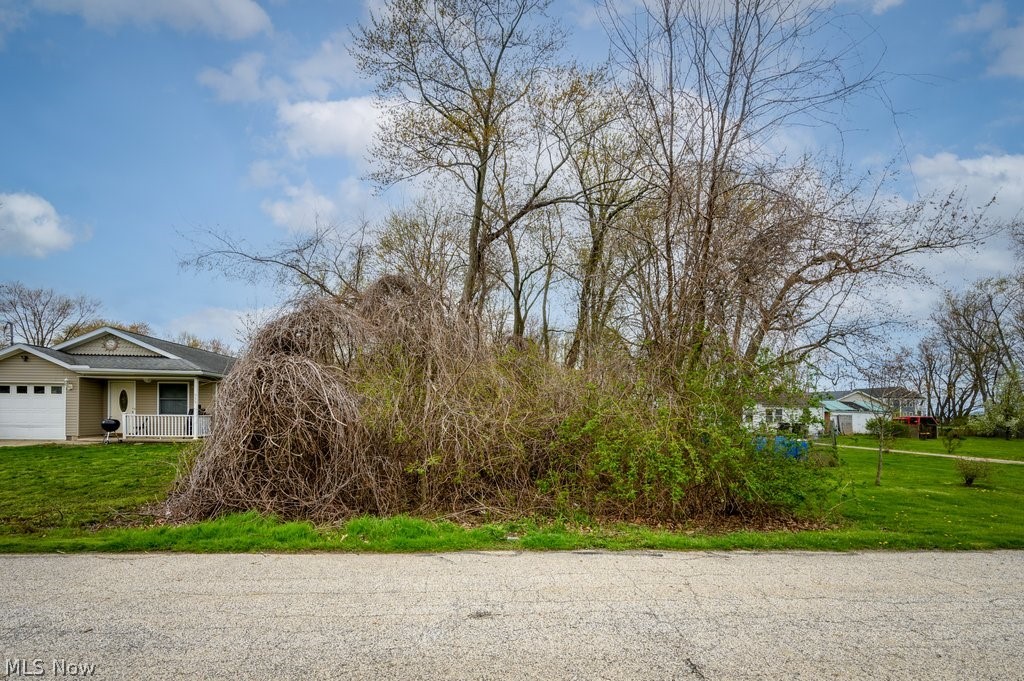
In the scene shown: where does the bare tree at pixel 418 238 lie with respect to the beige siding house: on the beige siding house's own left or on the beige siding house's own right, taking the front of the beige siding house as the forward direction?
on the beige siding house's own left

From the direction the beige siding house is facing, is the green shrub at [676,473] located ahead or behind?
ahead

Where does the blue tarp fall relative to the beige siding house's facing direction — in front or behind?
in front

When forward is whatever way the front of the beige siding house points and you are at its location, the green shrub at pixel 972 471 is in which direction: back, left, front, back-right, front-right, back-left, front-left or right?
front-left

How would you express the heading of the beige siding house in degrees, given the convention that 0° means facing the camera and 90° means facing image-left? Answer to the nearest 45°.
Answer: approximately 0°
